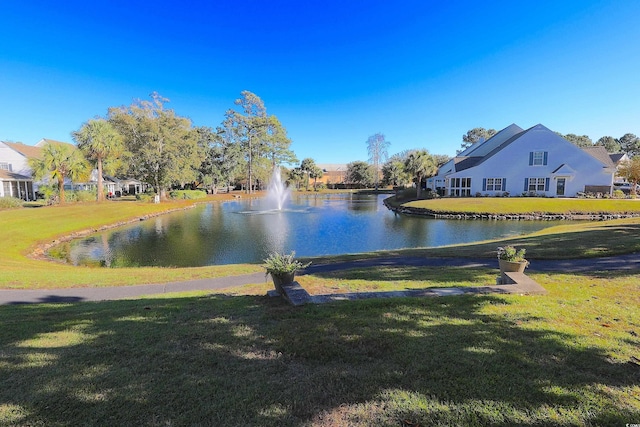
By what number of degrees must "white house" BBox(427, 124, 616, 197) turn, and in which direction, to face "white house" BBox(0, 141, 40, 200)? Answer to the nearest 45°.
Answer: approximately 45° to its right

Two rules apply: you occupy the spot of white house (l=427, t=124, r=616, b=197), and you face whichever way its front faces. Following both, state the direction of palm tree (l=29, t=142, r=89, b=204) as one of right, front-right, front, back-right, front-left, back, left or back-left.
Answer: front-right

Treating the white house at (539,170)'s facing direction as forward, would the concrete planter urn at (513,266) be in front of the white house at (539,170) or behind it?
in front

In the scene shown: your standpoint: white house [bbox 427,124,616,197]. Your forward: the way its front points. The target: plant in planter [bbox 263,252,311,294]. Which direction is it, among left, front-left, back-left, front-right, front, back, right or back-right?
front

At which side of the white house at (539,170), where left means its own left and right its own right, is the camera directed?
front

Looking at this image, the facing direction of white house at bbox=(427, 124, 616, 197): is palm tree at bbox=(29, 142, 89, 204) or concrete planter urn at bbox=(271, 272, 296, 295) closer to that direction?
the concrete planter urn

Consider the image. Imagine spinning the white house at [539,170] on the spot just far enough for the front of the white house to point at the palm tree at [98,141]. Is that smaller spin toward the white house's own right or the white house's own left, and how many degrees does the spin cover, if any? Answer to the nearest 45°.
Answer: approximately 45° to the white house's own right

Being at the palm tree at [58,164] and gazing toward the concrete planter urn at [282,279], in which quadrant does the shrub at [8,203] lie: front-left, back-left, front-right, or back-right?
front-right

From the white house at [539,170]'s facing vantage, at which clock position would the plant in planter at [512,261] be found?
The plant in planter is roughly at 12 o'clock from the white house.

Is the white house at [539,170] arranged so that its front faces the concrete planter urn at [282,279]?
yes

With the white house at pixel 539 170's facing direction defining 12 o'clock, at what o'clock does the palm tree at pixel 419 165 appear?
The palm tree is roughly at 3 o'clock from the white house.

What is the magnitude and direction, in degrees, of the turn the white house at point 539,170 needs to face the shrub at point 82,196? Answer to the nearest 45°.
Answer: approximately 45° to its right
